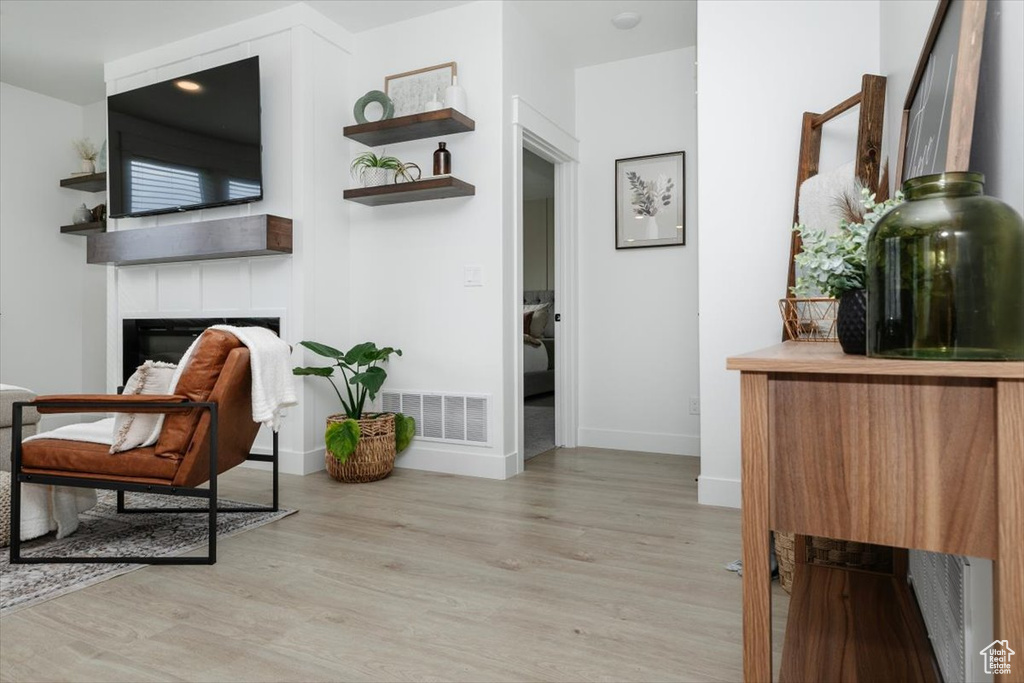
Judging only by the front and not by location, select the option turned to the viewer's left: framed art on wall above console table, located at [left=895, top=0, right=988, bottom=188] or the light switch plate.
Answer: the framed art on wall above console table

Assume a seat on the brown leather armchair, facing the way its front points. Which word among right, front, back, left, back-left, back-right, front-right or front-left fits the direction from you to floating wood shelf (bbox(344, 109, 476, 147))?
right

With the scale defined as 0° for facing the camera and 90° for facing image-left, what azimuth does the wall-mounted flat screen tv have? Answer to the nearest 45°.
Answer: approximately 45°

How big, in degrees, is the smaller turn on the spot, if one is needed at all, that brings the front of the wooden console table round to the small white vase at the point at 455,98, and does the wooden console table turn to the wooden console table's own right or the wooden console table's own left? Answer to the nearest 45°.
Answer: approximately 45° to the wooden console table's own right

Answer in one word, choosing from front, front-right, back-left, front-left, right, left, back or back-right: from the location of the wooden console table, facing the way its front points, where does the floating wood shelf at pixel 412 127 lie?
front-right

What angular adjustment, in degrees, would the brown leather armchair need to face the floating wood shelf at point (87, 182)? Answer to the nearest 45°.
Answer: approximately 45° to its right

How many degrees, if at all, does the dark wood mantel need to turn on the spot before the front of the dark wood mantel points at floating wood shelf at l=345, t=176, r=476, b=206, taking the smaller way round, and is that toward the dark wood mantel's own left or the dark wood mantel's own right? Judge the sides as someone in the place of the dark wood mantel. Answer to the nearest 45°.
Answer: approximately 90° to the dark wood mantel's own left

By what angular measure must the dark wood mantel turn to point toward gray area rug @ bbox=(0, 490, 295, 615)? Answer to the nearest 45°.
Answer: approximately 45° to its left

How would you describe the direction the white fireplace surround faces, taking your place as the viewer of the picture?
facing the viewer and to the left of the viewer

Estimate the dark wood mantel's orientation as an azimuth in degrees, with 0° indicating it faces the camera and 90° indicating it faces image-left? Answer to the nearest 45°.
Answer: approximately 45°

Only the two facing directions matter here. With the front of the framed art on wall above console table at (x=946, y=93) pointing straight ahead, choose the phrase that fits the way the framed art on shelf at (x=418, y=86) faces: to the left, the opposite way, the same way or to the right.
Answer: to the left

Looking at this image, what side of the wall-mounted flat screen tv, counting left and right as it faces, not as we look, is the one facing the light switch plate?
left
